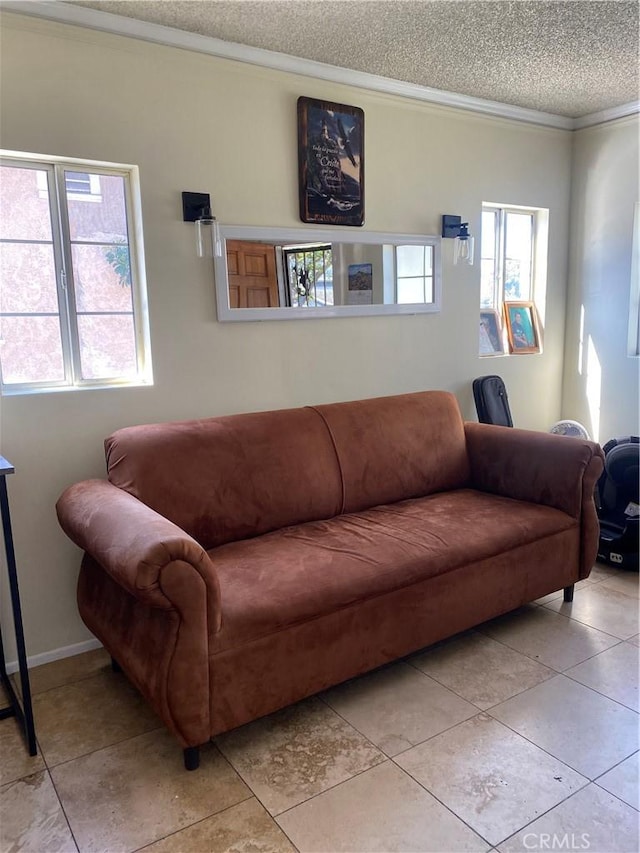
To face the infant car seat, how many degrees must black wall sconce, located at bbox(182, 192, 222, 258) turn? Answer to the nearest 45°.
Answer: approximately 45° to its left

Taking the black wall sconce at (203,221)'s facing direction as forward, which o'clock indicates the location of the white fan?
The white fan is roughly at 10 o'clock from the black wall sconce.

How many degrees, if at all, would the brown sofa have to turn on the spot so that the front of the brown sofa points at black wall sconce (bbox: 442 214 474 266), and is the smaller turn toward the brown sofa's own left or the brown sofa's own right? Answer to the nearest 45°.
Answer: approximately 90° to the brown sofa's own left

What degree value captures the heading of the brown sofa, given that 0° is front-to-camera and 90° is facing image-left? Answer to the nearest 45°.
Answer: approximately 315°

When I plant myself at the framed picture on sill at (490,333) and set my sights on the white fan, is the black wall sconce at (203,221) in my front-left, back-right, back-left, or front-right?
back-right
